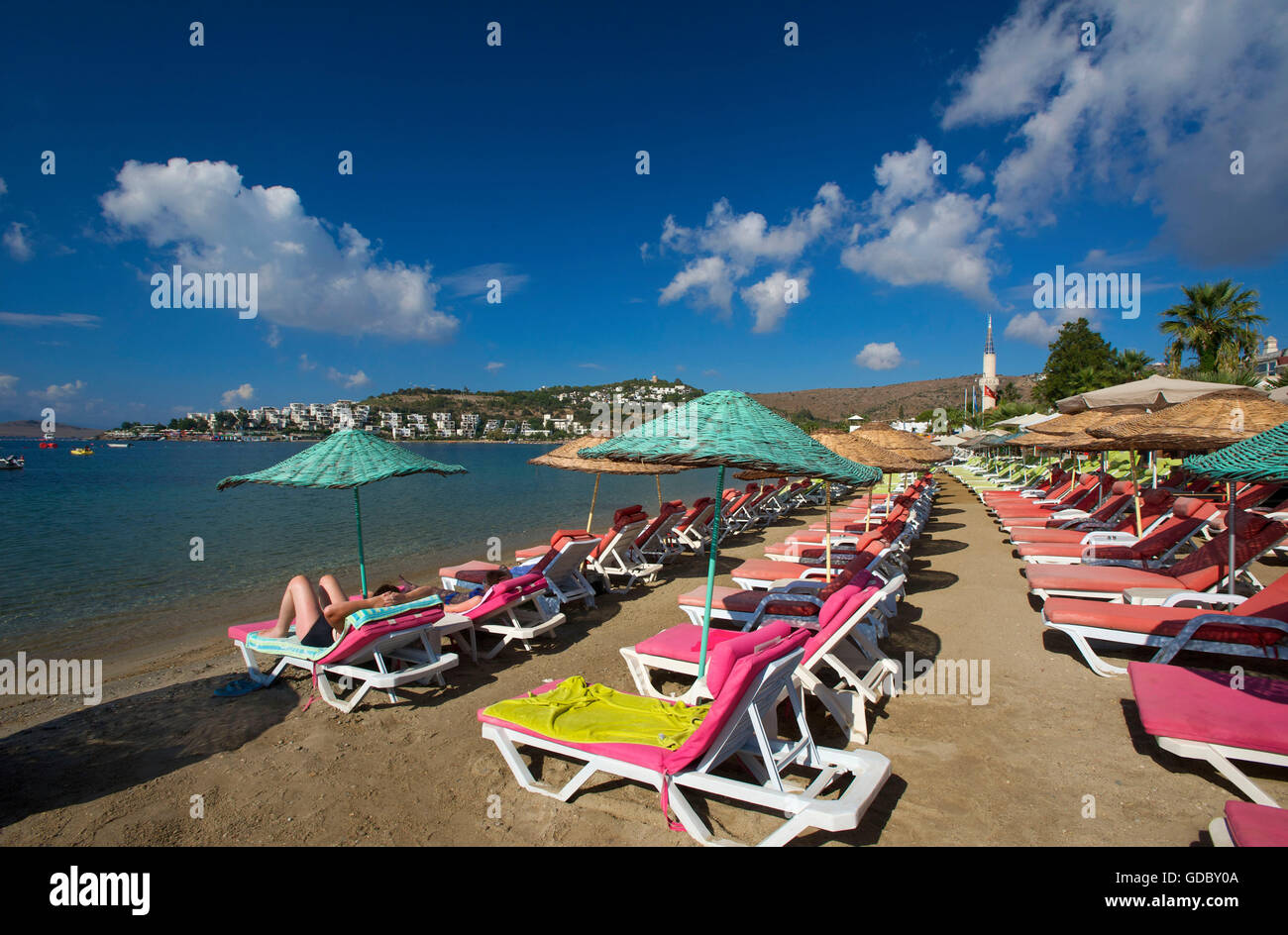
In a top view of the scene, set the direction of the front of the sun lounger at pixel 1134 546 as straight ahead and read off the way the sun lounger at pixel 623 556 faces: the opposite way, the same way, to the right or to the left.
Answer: the same way

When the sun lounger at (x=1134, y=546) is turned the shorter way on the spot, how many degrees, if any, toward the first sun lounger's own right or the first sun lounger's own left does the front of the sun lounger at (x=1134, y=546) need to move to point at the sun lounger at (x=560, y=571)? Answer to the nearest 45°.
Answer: approximately 45° to the first sun lounger's own left

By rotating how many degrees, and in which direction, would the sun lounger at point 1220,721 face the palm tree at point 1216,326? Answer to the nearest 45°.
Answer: approximately 90° to its right

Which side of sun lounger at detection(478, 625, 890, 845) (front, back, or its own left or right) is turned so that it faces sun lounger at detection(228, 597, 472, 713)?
front

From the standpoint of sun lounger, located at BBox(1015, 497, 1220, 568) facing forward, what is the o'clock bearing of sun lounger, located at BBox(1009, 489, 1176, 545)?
sun lounger, located at BBox(1009, 489, 1176, 545) is roughly at 3 o'clock from sun lounger, located at BBox(1015, 497, 1220, 568).

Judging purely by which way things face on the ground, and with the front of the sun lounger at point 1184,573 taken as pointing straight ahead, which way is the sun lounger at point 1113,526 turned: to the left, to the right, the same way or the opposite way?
the same way

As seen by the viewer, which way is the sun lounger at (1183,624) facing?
to the viewer's left

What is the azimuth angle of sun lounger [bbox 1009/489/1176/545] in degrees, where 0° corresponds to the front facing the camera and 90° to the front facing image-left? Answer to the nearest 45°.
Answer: approximately 90°

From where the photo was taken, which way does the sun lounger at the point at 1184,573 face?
to the viewer's left

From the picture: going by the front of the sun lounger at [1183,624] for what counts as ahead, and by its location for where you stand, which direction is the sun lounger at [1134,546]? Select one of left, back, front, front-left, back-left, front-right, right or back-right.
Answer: right

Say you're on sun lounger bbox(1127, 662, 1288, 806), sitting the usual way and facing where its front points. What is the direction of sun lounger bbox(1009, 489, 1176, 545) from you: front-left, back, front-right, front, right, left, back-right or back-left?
right

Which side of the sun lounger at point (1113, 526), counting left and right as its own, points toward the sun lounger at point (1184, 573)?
left

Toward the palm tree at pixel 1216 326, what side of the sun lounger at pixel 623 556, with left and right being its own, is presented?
right

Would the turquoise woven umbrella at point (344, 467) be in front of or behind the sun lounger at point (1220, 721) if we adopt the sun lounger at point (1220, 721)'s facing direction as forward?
in front

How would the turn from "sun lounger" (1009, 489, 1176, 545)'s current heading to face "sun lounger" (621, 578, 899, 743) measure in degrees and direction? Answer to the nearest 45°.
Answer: approximately 90° to its left

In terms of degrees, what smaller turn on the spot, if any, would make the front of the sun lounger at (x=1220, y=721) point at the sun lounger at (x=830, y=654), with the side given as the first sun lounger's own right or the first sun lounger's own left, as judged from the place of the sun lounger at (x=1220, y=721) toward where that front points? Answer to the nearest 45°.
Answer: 0° — it already faces it
